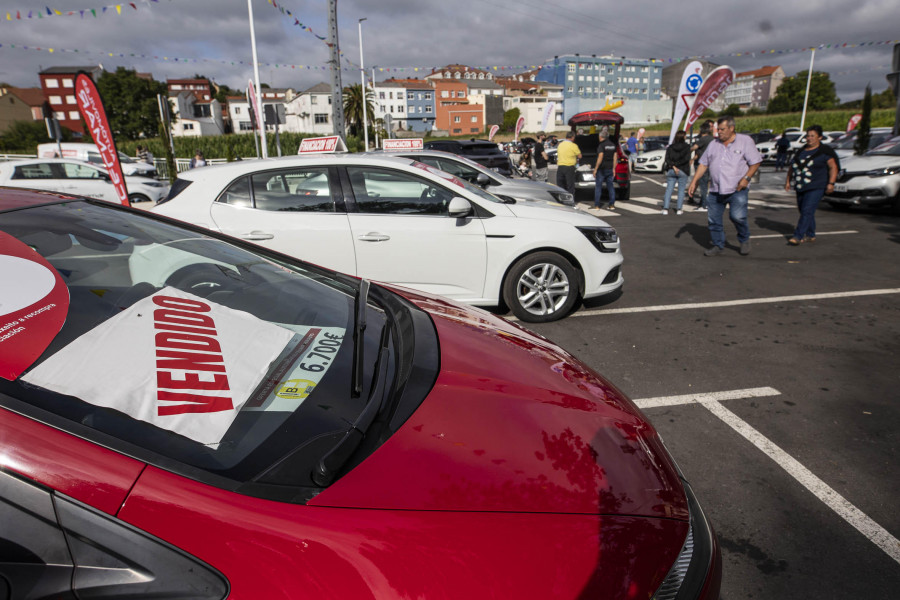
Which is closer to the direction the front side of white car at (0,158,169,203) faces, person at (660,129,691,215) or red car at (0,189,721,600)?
the person

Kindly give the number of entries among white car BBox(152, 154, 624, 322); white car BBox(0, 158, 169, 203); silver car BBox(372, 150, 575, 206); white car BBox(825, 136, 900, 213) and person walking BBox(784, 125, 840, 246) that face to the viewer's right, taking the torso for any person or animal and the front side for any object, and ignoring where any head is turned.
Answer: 3

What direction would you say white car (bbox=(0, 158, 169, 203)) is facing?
to the viewer's right

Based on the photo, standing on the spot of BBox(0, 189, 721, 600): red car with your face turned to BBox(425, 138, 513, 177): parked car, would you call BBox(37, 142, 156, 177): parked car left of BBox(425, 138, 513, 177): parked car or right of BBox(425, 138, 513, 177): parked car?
left

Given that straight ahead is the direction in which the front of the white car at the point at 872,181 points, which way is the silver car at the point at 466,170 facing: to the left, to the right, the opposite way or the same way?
the opposite way

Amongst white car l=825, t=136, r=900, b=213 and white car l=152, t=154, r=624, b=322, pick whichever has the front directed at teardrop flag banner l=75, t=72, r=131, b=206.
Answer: white car l=825, t=136, r=900, b=213

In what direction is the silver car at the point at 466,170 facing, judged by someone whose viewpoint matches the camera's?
facing to the right of the viewer

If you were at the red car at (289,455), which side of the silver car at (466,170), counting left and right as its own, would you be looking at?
right

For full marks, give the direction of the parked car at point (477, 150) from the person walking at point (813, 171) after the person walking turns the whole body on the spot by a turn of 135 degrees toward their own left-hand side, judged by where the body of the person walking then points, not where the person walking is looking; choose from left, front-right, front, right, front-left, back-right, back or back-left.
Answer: back-left

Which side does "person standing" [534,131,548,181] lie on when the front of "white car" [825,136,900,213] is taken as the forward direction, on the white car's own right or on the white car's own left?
on the white car's own right
